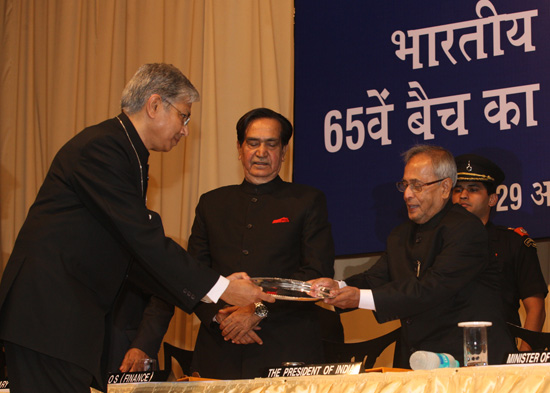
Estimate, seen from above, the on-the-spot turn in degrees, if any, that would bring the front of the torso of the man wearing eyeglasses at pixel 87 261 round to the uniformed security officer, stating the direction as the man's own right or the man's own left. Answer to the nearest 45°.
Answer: approximately 45° to the man's own left

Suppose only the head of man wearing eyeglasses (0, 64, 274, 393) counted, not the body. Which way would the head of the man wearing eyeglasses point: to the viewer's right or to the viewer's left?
to the viewer's right

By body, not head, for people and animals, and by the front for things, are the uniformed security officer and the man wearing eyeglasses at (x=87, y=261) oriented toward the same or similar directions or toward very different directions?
very different directions

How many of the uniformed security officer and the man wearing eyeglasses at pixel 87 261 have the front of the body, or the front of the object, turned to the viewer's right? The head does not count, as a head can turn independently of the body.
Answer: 1

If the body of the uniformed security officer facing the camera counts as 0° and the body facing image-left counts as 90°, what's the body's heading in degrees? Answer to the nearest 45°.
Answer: approximately 45°

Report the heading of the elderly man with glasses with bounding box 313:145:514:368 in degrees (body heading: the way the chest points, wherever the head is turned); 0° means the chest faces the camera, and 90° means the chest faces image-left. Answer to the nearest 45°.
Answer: approximately 45°

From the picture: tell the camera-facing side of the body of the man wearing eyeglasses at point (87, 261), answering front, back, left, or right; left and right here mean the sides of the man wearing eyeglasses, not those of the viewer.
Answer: right
